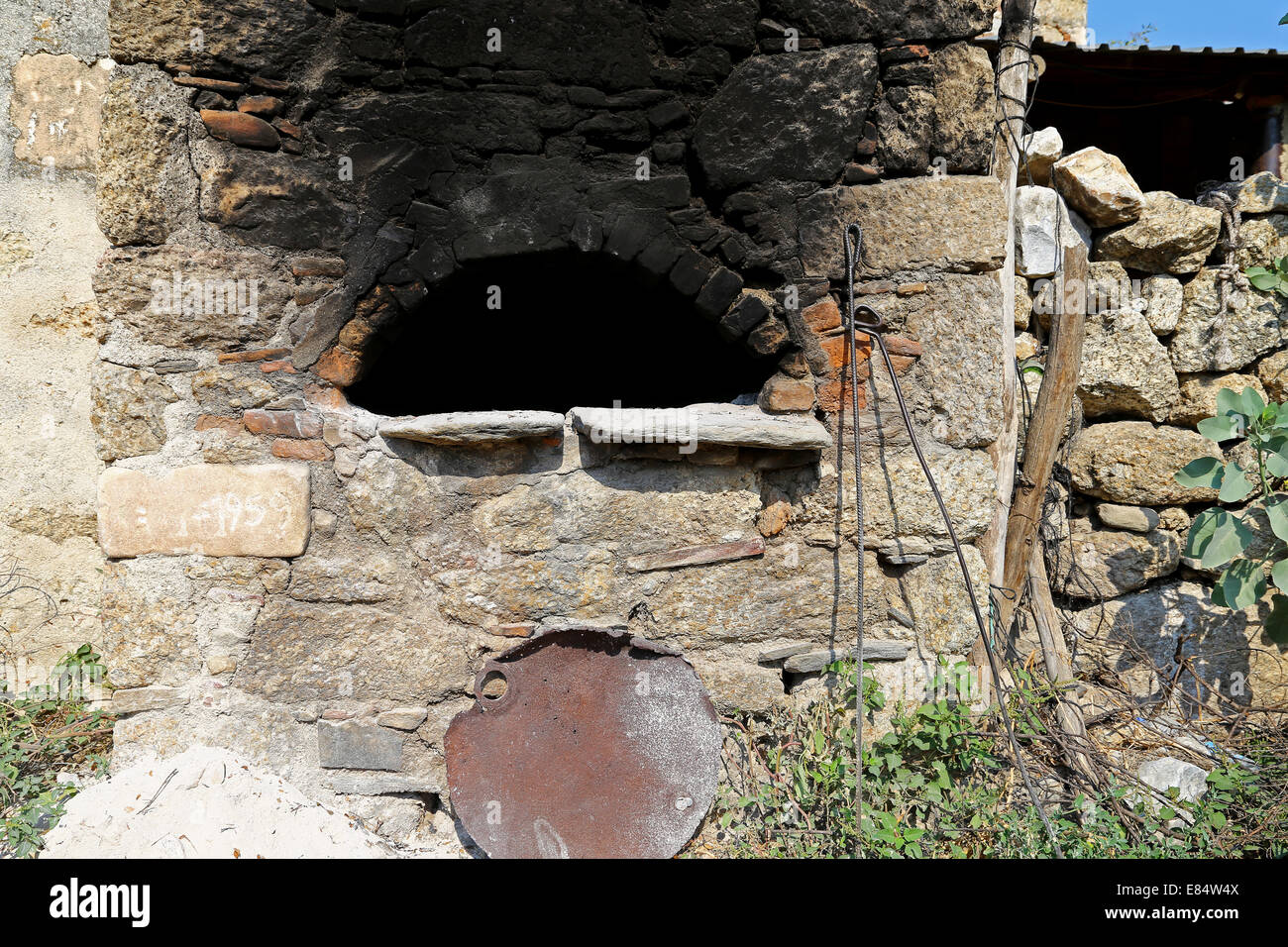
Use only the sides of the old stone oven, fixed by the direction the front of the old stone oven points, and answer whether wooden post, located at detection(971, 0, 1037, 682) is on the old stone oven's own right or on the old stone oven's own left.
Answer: on the old stone oven's own left

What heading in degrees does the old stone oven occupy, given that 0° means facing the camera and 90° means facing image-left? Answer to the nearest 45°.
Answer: approximately 0°

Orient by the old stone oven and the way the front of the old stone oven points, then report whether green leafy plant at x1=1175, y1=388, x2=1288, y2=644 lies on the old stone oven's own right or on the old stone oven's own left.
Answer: on the old stone oven's own left

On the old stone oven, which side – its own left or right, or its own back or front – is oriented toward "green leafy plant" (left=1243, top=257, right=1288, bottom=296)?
left
